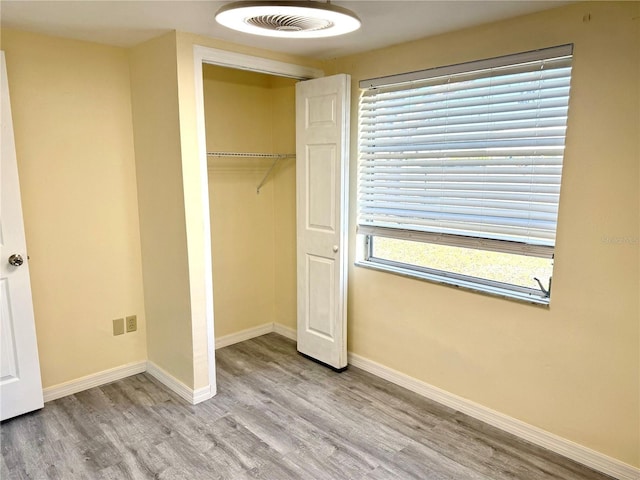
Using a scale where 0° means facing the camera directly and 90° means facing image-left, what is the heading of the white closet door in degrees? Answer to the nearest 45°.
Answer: approximately 45°

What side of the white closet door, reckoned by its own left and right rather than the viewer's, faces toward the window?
left

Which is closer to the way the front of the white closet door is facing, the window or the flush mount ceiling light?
the flush mount ceiling light

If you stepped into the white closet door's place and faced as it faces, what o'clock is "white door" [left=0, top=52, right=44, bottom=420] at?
The white door is roughly at 1 o'clock from the white closet door.

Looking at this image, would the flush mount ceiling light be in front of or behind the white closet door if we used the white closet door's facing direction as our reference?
in front

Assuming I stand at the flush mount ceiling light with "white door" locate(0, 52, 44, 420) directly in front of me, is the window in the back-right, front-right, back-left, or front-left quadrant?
back-right

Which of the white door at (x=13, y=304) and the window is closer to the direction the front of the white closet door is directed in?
the white door
